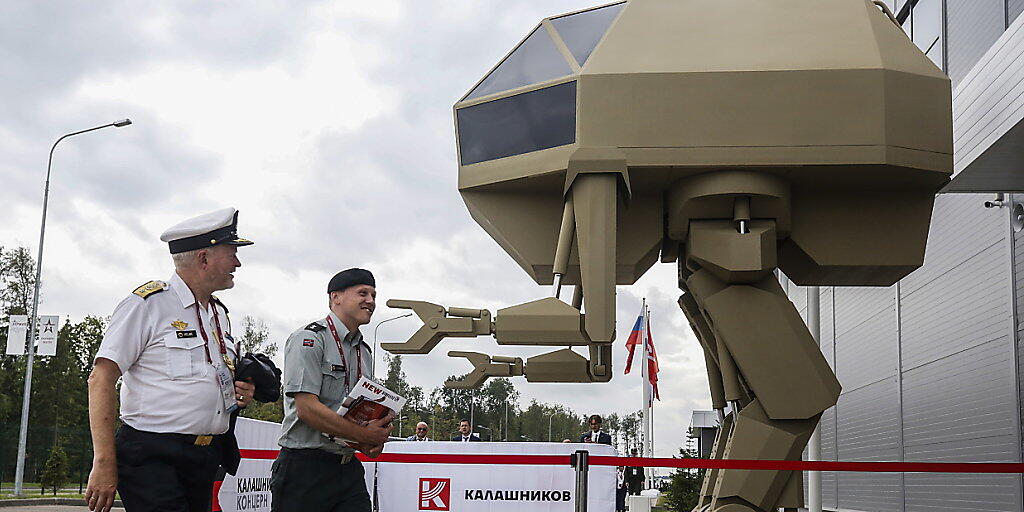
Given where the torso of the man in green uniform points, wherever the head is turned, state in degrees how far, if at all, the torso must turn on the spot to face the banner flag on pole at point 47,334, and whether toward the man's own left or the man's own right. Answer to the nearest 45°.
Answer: approximately 135° to the man's own left

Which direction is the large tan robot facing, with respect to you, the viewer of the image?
facing to the left of the viewer

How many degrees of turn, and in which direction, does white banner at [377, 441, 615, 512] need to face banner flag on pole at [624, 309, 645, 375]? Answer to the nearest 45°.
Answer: approximately 180°

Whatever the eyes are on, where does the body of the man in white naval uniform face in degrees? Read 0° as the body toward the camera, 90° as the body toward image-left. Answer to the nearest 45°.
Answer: approximately 315°

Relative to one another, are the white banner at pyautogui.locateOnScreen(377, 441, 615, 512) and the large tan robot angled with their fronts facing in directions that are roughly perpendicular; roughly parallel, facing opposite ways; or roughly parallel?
roughly perpendicular

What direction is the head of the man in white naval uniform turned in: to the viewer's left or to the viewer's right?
to the viewer's right

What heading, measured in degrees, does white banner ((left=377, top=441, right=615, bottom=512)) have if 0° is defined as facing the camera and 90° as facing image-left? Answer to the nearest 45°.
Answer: approximately 0°

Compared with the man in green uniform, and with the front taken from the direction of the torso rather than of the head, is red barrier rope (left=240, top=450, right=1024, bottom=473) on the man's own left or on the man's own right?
on the man's own left

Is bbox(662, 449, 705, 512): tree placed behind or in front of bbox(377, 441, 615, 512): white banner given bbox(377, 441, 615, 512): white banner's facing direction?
behind

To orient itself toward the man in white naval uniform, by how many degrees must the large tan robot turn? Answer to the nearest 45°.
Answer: approximately 45° to its left
